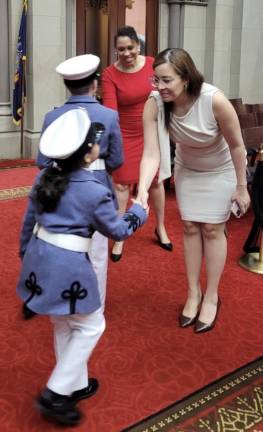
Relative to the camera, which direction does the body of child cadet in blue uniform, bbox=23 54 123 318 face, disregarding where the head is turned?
away from the camera

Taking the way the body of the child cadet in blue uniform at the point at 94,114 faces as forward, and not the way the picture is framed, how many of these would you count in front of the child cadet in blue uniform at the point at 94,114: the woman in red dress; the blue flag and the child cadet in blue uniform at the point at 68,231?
2

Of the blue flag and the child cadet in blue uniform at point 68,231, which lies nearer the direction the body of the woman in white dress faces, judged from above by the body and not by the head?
the child cadet in blue uniform

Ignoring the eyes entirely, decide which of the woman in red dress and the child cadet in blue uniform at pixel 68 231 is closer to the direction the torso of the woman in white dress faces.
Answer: the child cadet in blue uniform

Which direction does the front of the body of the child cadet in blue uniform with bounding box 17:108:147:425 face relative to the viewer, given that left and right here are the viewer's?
facing away from the viewer and to the right of the viewer

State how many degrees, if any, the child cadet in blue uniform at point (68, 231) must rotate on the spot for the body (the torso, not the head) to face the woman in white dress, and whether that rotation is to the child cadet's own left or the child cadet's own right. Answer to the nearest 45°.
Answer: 0° — they already face them

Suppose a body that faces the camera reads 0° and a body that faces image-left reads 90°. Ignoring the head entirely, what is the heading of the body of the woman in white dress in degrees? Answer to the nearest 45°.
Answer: approximately 45°

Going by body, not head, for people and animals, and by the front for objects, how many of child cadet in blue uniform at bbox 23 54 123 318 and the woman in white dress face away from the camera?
1

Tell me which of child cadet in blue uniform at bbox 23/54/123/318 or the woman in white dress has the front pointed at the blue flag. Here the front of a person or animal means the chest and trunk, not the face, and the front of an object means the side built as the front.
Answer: the child cadet in blue uniform

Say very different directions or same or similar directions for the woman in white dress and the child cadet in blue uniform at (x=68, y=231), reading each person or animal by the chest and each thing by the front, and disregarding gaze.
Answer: very different directions

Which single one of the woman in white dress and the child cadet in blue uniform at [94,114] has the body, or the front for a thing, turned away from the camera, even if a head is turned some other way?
the child cadet in blue uniform
